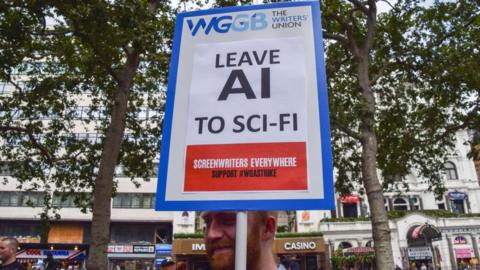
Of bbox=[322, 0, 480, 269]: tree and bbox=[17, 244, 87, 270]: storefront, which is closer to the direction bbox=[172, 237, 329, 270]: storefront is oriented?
the tree

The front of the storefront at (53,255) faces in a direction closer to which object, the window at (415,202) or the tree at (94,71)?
the tree

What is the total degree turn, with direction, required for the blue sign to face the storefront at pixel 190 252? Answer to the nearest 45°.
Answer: approximately 180°

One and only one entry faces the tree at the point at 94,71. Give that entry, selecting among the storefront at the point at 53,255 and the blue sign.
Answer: the storefront

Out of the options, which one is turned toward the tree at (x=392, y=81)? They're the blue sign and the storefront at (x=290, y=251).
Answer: the storefront

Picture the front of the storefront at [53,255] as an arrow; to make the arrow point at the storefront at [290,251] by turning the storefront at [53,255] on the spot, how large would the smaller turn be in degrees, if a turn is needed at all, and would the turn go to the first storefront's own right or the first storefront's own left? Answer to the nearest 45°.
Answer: approximately 45° to the first storefront's own left

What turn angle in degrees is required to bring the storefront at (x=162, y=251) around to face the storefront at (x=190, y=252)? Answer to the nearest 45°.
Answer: approximately 45° to its left

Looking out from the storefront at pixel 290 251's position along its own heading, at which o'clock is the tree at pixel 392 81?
The tree is roughly at 12 o'clock from the storefront.

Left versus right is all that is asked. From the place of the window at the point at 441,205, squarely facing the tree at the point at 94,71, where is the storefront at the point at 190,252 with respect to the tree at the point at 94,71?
right
